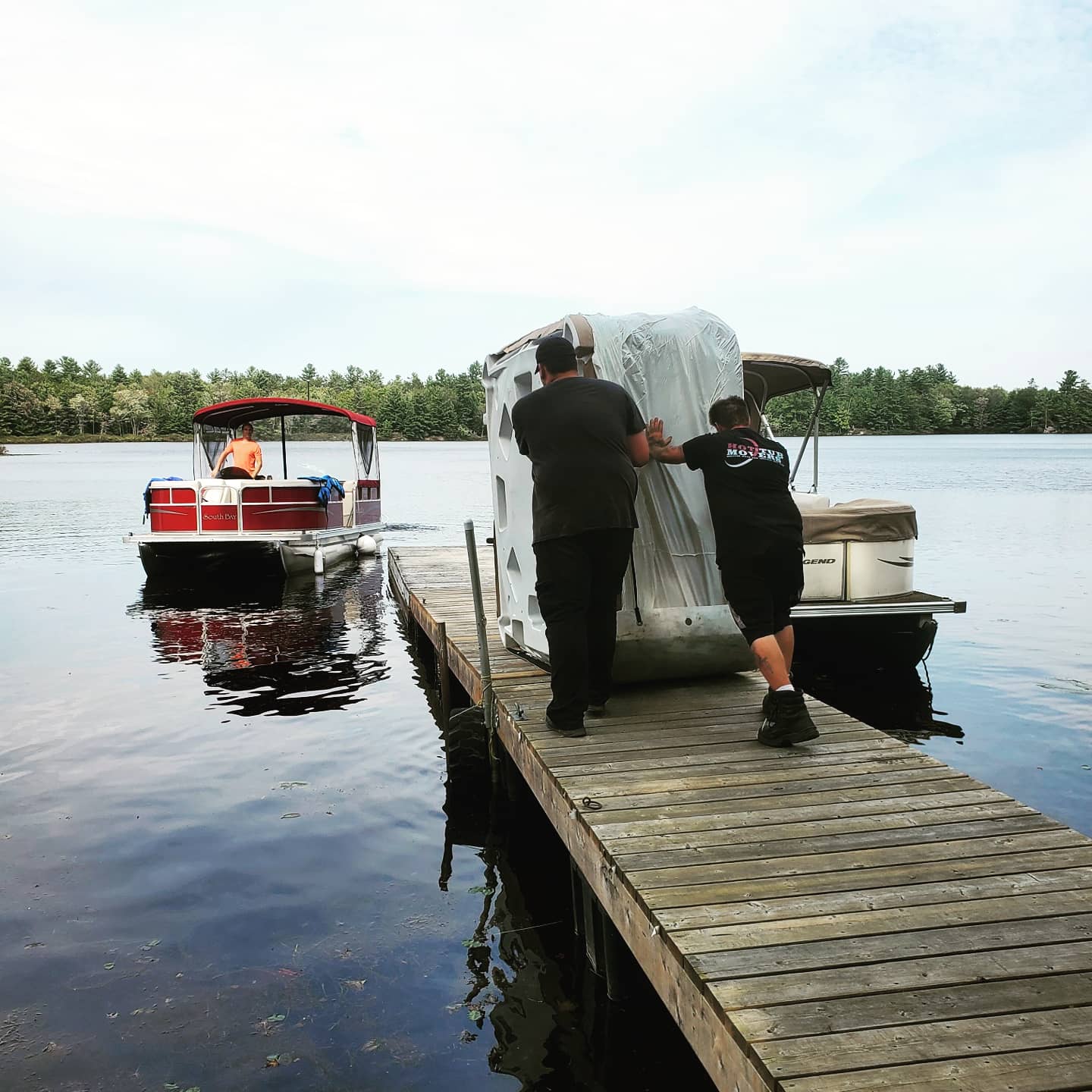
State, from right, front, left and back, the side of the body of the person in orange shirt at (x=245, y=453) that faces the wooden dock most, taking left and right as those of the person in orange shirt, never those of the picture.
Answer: front

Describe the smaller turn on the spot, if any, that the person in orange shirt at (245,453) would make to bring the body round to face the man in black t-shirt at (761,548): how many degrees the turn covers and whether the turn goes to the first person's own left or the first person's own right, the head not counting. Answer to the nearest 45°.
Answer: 0° — they already face them

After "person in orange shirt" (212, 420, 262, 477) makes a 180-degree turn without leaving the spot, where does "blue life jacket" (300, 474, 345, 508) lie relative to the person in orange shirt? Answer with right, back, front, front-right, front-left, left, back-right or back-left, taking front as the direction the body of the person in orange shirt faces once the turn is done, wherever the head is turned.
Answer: right

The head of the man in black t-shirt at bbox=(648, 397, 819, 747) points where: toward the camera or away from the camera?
away from the camera

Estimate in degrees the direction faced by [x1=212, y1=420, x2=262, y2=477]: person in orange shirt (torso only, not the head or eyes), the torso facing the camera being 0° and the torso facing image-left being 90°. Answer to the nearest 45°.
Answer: approximately 0°

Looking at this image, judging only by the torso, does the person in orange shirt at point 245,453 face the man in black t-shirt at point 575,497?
yes
